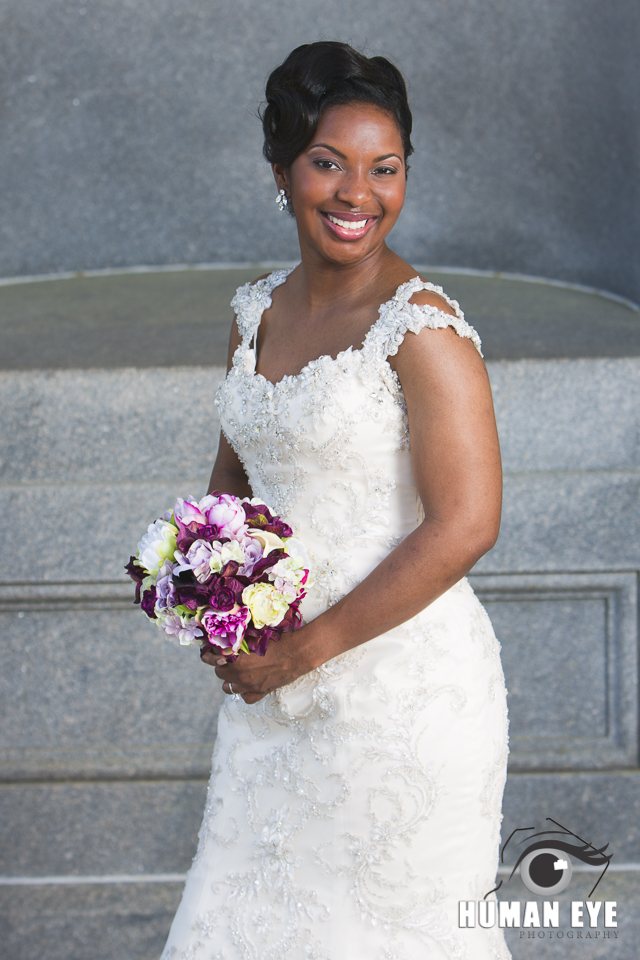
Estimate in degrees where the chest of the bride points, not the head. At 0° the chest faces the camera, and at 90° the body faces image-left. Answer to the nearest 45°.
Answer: approximately 45°
